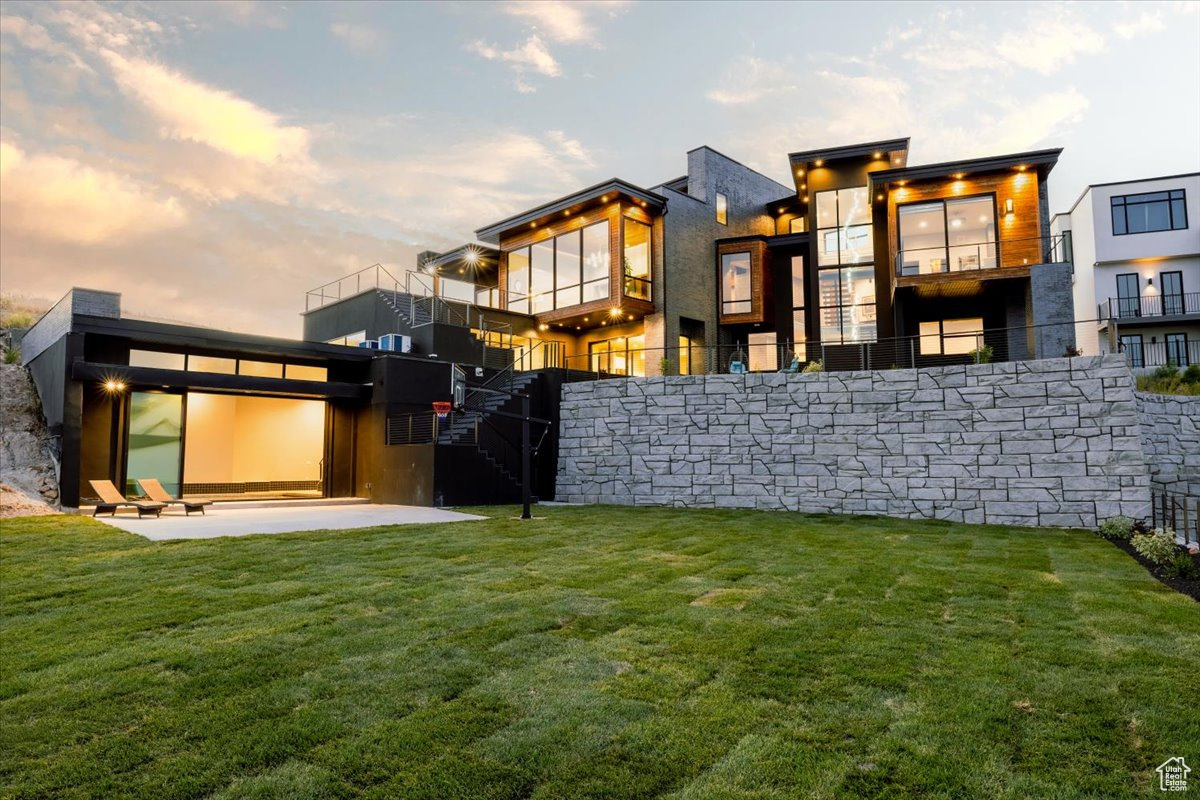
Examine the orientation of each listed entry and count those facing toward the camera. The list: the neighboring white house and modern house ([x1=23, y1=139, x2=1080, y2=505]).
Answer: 2

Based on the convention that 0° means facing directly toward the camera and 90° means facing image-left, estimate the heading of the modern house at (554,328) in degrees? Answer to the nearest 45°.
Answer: approximately 0°

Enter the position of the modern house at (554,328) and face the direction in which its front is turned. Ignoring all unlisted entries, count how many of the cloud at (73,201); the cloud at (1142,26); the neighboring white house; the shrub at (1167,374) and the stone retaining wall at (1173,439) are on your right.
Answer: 1

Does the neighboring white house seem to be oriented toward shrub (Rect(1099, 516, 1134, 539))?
yes

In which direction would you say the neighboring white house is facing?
toward the camera

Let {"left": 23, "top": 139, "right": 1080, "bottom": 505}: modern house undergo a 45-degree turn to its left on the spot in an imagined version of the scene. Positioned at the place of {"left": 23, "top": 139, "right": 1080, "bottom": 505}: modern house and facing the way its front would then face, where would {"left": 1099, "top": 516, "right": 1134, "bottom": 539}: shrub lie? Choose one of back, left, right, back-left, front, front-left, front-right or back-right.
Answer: front

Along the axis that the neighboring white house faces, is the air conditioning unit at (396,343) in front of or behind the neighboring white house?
in front
